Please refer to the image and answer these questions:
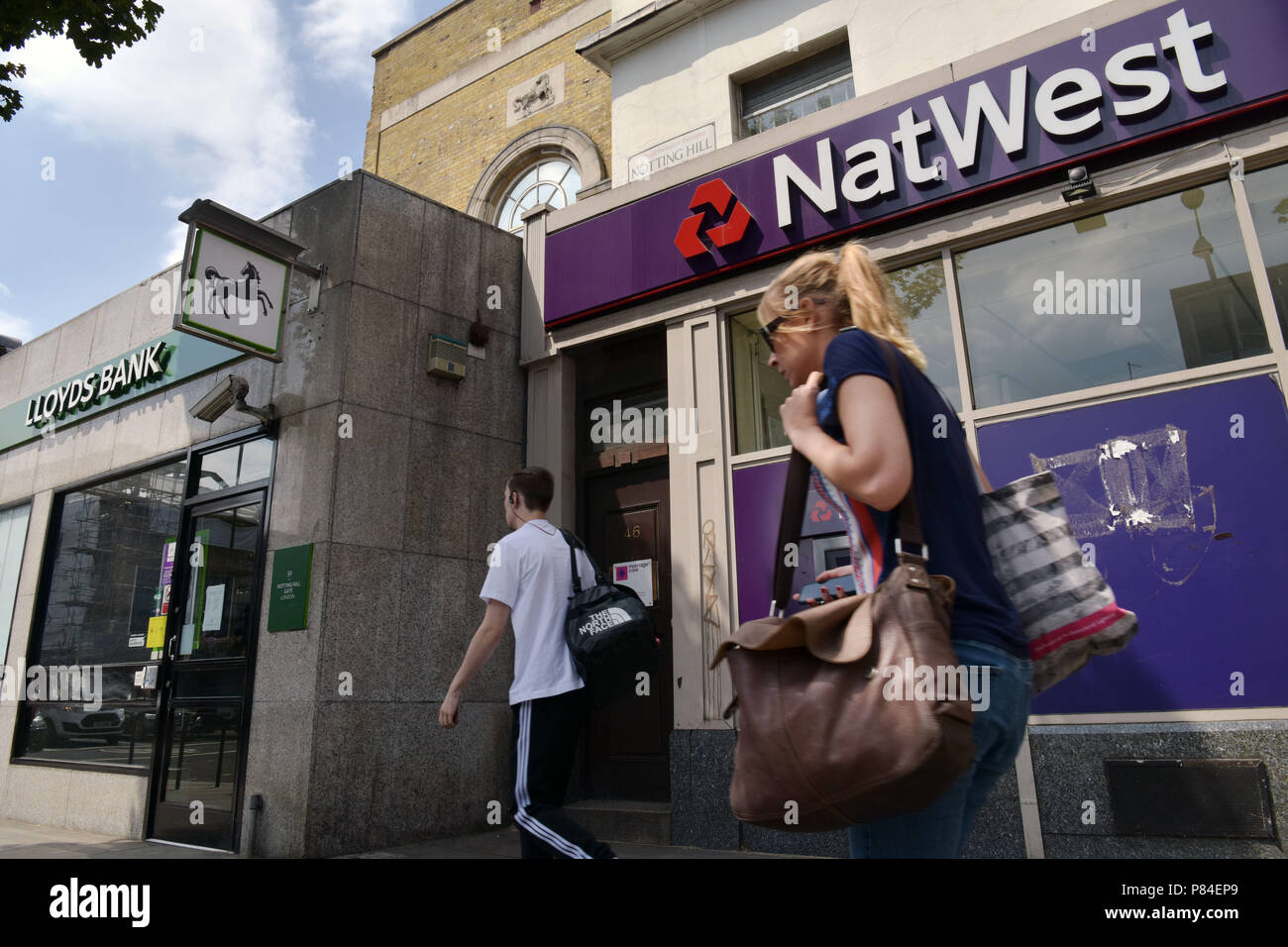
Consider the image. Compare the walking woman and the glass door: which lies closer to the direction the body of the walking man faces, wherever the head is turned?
the glass door

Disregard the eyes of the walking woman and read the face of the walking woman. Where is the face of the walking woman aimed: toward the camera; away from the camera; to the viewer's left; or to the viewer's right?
to the viewer's left

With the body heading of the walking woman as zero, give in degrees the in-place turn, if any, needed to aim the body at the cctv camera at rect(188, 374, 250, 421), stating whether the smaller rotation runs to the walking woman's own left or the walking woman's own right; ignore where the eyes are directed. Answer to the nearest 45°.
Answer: approximately 45° to the walking woman's own right

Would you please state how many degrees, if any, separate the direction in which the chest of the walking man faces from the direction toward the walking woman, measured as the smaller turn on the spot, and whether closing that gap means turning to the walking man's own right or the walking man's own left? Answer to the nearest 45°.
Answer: approximately 135° to the walking man's own left

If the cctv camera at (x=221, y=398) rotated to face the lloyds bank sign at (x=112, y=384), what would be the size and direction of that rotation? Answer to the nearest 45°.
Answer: approximately 45° to its right

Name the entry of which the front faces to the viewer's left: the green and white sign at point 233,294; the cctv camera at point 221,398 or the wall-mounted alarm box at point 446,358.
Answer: the cctv camera

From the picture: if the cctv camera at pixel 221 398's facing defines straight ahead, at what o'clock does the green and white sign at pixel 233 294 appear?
The green and white sign is roughly at 9 o'clock from the cctv camera.

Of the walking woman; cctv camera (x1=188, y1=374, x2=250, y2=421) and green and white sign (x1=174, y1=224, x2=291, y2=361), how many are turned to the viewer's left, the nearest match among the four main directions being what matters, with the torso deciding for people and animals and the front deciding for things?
2

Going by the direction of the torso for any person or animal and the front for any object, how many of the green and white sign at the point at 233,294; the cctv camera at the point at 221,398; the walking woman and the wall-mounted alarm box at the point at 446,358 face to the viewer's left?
2

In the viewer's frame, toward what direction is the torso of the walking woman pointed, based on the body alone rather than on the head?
to the viewer's left
